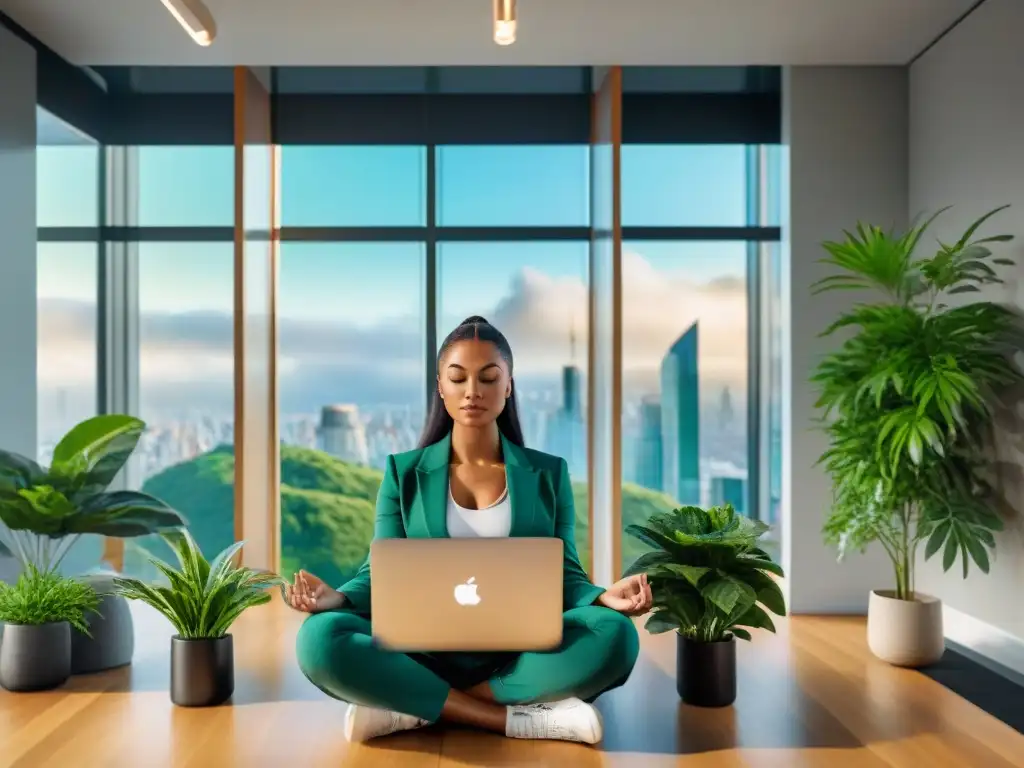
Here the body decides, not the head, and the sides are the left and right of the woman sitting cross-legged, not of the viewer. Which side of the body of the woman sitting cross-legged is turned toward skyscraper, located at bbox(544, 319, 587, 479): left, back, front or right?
back

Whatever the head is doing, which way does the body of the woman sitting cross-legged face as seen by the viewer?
toward the camera

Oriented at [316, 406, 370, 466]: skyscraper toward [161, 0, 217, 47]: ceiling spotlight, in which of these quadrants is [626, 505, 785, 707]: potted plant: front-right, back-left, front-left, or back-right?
front-left

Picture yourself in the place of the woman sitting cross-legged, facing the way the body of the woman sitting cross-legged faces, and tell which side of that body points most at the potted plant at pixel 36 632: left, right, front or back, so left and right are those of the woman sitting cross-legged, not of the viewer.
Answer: right

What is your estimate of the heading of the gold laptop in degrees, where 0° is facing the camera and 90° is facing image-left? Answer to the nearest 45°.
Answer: approximately 180°

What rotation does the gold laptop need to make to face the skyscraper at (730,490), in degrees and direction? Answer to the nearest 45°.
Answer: approximately 45° to its right

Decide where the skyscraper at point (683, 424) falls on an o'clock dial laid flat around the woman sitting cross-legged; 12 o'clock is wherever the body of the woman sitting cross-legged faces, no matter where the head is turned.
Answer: The skyscraper is roughly at 7 o'clock from the woman sitting cross-legged.

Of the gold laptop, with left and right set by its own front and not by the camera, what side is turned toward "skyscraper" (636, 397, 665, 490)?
front

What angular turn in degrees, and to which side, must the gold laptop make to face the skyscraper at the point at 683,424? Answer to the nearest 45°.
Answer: approximately 45° to its right

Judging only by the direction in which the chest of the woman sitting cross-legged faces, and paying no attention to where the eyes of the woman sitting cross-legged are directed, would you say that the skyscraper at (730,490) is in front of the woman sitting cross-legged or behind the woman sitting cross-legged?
behind
